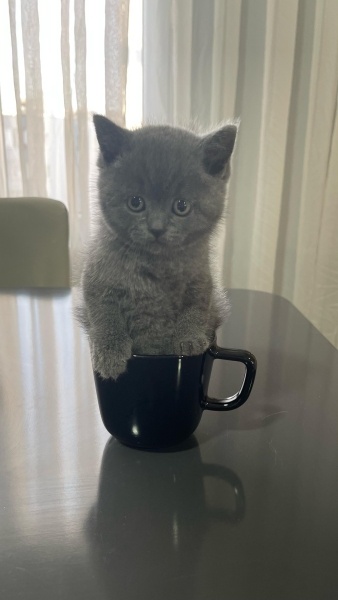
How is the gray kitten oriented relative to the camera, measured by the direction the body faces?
toward the camera
